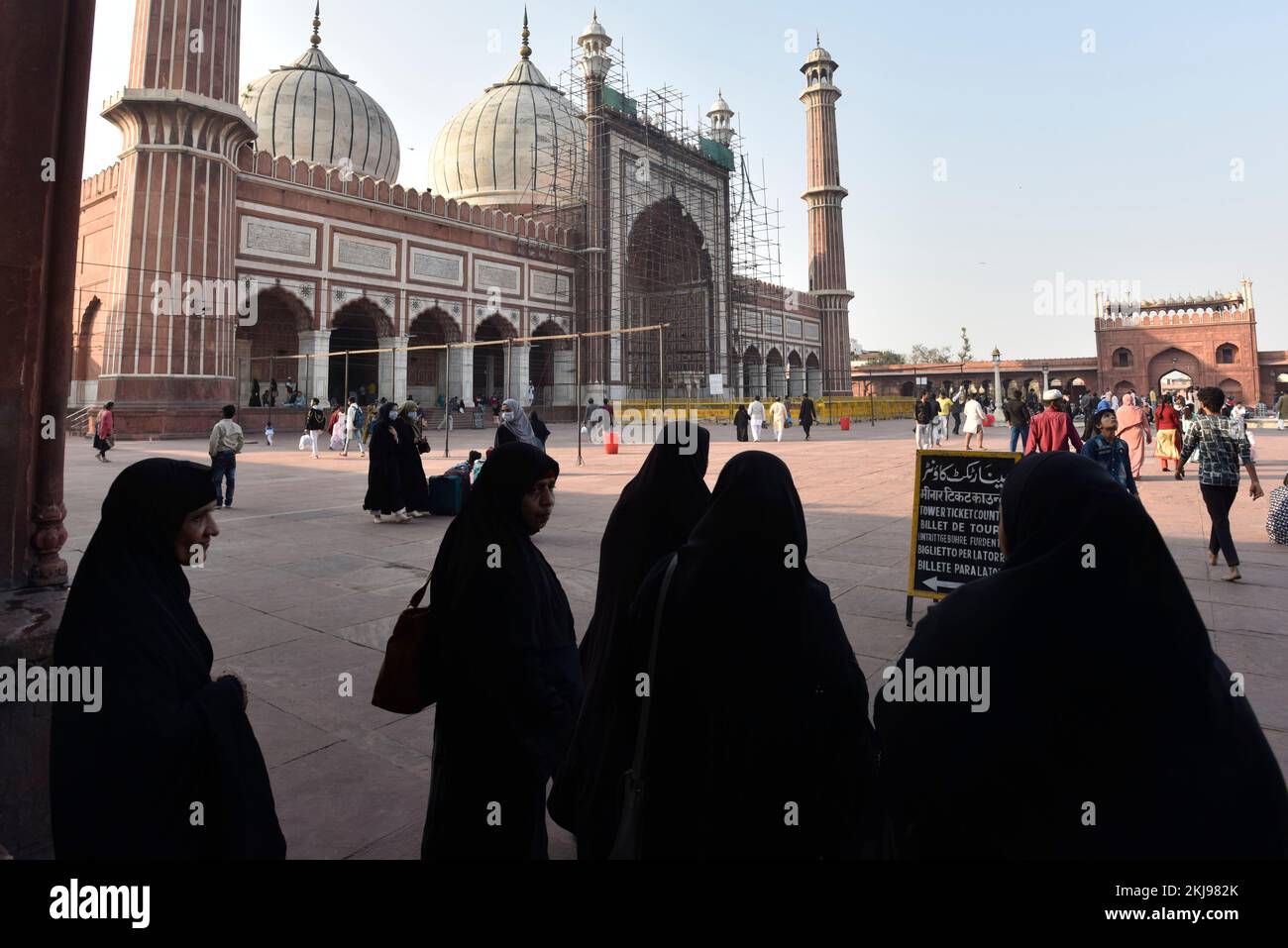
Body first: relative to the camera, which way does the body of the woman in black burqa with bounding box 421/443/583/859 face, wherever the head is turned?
to the viewer's right

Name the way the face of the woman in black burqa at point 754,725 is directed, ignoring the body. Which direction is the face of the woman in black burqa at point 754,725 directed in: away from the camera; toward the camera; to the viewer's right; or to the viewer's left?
away from the camera

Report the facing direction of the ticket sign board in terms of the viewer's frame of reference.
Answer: facing the viewer

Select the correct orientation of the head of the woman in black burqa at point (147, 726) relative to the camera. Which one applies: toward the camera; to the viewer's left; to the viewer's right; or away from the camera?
to the viewer's right

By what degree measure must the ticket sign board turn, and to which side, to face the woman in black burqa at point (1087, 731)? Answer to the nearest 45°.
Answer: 0° — it already faces them

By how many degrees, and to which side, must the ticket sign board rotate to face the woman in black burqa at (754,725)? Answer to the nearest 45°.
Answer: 0° — it already faces them

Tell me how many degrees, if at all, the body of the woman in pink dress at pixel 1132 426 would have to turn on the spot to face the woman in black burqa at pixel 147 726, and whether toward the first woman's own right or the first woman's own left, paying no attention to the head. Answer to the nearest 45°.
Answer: approximately 180°
